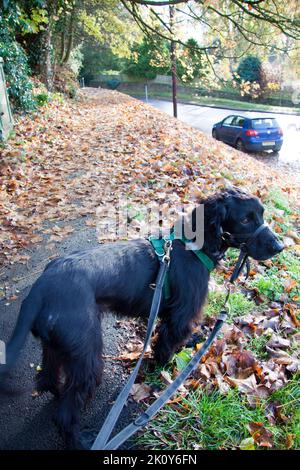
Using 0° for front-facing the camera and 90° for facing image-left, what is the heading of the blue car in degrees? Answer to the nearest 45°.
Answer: approximately 135°

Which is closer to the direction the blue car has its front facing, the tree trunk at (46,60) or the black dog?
the tree trunk

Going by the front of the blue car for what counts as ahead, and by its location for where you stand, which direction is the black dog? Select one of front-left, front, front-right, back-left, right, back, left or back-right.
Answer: back-left

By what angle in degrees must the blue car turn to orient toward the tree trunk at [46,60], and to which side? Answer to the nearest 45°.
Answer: approximately 45° to its left
